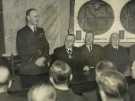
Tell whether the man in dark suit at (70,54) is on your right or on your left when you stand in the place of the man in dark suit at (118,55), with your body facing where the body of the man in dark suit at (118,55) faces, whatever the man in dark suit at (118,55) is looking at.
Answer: on your right

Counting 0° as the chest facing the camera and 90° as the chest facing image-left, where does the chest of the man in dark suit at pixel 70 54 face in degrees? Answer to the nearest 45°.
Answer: approximately 0°

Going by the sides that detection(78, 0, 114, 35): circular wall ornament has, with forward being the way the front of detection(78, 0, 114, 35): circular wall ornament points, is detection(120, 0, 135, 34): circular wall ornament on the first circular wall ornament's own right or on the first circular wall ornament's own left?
on the first circular wall ornament's own left

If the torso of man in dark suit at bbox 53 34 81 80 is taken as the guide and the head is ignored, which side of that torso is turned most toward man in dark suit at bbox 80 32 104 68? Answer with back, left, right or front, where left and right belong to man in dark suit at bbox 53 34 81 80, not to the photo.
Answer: left

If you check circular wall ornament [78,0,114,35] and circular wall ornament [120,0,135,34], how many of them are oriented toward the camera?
2

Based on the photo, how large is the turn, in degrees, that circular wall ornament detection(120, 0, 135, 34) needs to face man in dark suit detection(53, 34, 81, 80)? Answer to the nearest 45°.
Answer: approximately 45° to its right

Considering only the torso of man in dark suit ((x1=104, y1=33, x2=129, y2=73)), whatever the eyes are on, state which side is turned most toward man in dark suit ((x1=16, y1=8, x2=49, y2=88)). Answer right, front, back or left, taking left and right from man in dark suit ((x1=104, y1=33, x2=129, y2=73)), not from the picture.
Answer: right

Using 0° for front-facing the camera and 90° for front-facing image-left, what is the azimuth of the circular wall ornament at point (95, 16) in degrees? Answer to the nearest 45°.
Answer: approximately 0°
